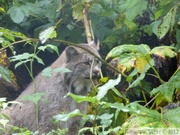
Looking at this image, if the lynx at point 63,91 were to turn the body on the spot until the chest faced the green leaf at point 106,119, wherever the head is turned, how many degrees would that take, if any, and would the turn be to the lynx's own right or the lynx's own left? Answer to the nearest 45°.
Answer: approximately 90° to the lynx's own right

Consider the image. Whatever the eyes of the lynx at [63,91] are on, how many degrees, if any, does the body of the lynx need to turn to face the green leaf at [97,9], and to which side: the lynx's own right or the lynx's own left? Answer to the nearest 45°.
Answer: approximately 45° to the lynx's own left

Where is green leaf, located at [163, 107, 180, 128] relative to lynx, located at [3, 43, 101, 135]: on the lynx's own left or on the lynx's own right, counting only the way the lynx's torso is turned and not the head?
on the lynx's own right

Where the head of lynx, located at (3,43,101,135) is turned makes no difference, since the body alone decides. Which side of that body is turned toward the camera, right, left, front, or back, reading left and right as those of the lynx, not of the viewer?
right
